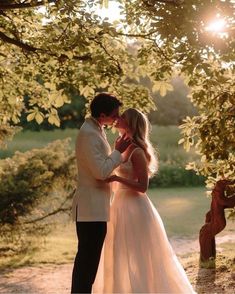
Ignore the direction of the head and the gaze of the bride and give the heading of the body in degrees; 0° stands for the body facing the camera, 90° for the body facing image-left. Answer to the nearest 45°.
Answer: approximately 90°

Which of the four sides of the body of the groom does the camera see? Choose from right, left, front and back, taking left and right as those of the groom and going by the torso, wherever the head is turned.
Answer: right

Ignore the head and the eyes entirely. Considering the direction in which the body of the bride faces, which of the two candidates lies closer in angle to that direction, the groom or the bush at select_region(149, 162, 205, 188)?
the groom

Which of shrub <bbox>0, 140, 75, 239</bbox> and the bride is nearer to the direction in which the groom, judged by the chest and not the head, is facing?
the bride

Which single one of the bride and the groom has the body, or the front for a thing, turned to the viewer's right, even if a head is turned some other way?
the groom

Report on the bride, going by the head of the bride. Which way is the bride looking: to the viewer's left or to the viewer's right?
to the viewer's left

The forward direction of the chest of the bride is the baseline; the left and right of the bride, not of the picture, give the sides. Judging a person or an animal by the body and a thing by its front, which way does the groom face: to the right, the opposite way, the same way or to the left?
the opposite way

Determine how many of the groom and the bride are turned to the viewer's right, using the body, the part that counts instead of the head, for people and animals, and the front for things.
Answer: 1
